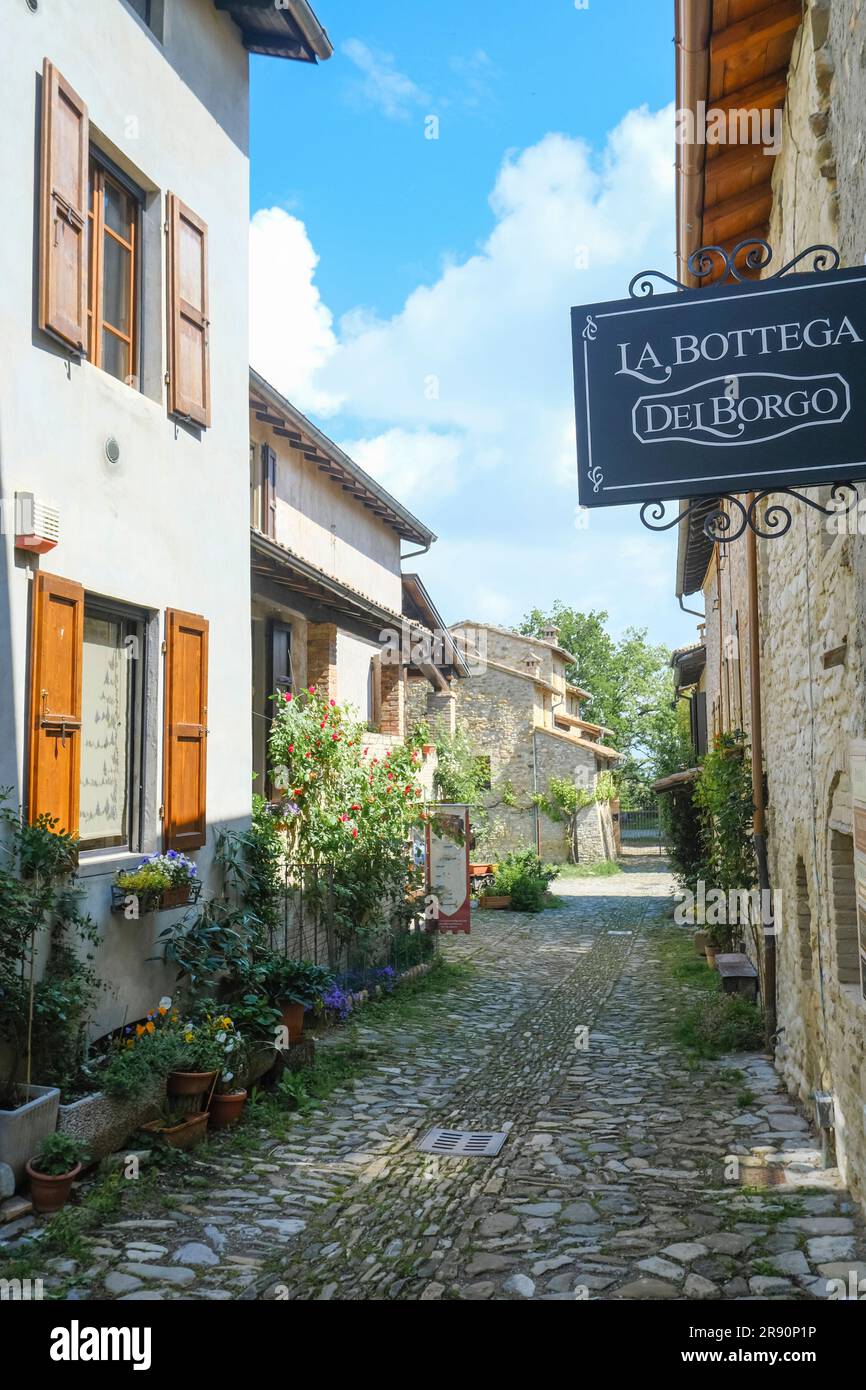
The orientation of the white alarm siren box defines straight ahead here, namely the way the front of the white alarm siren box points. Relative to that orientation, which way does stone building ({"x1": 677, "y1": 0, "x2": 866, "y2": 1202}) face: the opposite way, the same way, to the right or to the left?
the opposite way

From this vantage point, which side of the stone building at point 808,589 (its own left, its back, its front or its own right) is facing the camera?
left

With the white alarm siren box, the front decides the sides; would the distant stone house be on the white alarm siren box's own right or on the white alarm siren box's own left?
on the white alarm siren box's own left

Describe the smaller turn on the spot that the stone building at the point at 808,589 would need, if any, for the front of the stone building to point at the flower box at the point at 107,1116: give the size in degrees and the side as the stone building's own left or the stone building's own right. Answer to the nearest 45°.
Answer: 0° — it already faces it

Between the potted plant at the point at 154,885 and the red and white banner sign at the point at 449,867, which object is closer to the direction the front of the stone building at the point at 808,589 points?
the potted plant
